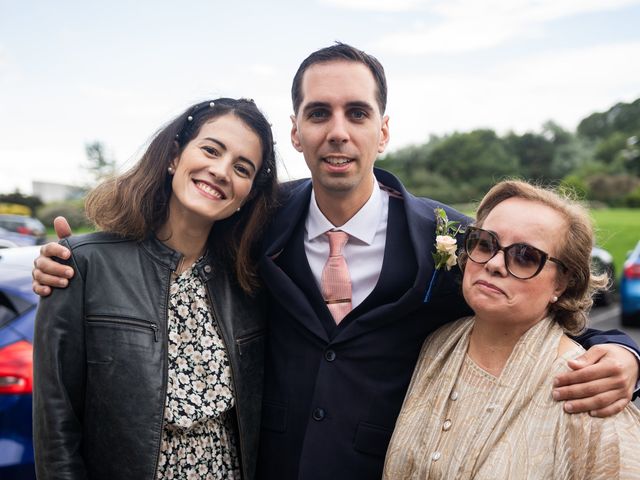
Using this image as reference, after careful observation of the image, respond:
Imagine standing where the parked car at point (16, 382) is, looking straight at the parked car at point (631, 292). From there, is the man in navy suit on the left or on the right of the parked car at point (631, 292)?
right

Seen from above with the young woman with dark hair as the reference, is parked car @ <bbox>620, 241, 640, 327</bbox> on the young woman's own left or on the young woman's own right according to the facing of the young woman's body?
on the young woman's own left

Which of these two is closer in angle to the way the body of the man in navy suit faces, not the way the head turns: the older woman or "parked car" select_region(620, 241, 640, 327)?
the older woman

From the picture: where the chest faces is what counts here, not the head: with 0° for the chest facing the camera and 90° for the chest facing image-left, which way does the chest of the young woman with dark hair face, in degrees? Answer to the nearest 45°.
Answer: approximately 315°

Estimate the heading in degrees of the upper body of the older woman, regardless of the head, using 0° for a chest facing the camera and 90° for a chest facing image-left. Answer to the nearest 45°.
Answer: approximately 45°

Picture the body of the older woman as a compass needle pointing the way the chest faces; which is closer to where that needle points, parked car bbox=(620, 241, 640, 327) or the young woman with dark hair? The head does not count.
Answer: the young woman with dark hair

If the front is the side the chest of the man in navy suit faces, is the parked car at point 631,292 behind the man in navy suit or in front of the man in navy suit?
behind
